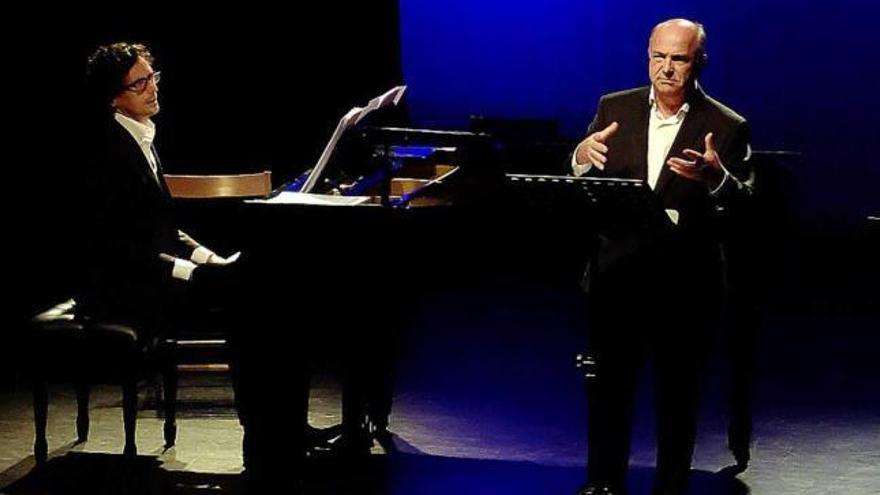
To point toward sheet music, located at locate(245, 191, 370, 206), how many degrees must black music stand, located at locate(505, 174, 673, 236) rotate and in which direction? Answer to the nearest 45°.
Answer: approximately 90° to its left

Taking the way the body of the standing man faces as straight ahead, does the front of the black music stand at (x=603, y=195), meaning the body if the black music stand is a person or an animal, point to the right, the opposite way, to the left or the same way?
the opposite way

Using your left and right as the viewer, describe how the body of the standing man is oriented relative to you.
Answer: facing the viewer

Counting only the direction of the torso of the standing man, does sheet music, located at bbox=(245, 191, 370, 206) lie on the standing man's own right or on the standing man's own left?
on the standing man's own right

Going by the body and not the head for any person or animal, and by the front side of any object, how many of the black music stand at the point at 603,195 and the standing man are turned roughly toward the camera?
1

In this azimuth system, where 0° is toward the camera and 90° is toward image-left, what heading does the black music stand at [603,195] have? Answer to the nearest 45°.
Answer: approximately 180°
